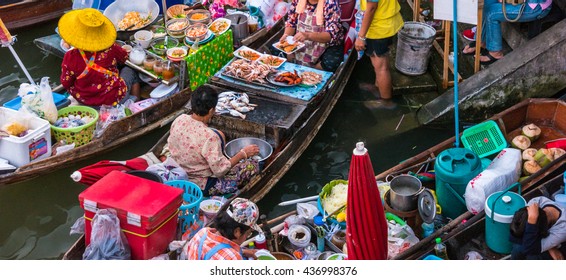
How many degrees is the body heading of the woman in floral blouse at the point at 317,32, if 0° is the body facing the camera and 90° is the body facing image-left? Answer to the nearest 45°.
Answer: approximately 45°

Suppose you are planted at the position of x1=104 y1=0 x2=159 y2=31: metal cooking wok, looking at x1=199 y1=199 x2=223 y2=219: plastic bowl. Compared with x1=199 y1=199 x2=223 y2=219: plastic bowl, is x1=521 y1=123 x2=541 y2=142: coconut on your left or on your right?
left

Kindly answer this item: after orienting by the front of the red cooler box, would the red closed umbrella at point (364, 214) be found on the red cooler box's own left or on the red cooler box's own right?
on the red cooler box's own left

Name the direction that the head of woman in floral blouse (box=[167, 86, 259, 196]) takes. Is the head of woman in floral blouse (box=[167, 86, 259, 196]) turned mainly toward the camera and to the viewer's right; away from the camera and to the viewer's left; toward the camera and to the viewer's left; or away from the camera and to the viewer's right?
away from the camera and to the viewer's right

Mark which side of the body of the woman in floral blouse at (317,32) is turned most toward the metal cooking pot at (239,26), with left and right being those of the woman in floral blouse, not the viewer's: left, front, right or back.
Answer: right

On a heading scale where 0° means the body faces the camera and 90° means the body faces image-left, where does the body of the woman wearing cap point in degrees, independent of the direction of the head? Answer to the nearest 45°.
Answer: approximately 225°

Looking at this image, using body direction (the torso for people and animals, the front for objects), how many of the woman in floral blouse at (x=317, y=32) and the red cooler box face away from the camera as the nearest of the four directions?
0

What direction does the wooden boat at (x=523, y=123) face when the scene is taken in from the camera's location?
facing away from the viewer and to the right of the viewer

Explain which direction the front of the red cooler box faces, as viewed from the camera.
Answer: facing the viewer and to the left of the viewer

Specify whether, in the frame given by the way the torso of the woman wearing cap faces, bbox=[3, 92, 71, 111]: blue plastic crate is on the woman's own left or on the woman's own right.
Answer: on the woman's own left

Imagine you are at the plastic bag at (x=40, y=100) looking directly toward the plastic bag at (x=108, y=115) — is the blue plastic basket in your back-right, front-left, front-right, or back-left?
front-right

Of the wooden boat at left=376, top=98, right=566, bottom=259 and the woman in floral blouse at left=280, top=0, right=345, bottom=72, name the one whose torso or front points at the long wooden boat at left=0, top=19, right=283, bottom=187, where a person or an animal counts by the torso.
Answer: the woman in floral blouse
